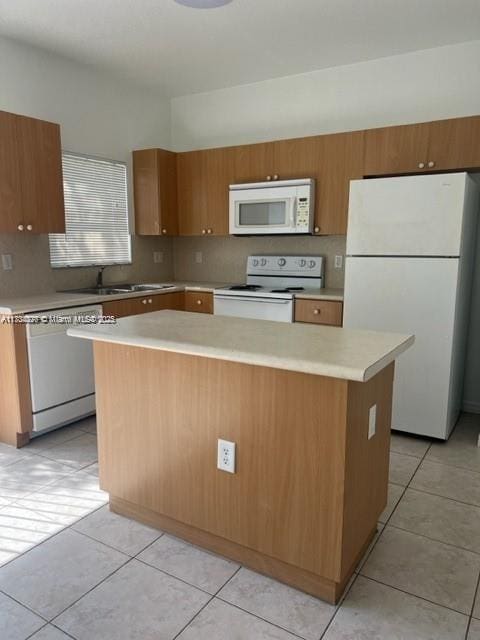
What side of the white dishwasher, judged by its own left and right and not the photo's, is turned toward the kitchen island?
front

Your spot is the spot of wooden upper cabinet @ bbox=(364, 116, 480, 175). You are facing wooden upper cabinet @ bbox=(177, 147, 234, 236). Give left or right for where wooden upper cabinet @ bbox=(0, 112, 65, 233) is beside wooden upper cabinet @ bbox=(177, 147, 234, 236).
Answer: left

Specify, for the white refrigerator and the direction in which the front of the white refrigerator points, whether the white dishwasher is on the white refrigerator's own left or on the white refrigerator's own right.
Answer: on the white refrigerator's own right

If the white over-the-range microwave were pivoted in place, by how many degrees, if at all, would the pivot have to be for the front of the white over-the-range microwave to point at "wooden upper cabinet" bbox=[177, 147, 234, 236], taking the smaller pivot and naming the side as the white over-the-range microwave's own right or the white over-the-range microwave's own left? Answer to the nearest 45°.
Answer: approximately 135° to the white over-the-range microwave's own right

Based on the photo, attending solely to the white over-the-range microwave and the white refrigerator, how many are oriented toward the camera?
2

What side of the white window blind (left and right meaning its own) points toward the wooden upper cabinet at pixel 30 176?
right

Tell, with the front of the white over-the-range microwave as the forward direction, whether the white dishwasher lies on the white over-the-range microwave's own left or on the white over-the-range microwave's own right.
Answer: on the white over-the-range microwave's own right

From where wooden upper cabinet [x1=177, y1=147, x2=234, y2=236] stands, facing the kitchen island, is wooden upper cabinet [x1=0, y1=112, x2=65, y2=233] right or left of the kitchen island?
right

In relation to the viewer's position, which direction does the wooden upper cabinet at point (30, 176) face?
facing the viewer and to the right of the viewer

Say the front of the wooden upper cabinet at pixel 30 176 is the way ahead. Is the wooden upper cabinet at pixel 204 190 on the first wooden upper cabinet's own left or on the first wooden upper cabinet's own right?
on the first wooden upper cabinet's own left
